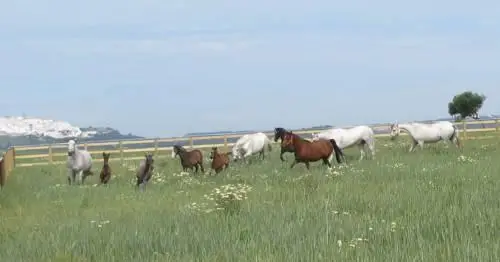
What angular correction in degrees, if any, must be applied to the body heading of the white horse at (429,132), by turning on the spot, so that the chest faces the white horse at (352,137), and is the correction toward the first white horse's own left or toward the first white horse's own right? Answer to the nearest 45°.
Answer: approximately 45° to the first white horse's own left

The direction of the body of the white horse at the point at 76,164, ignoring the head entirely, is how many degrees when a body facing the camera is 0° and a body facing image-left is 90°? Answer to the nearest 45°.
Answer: approximately 45°

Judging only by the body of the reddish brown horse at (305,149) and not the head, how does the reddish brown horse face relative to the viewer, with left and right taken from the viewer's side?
facing to the left of the viewer

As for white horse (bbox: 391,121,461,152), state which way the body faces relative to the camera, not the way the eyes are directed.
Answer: to the viewer's left

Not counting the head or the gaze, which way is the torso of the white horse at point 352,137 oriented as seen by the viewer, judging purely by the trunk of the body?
to the viewer's left

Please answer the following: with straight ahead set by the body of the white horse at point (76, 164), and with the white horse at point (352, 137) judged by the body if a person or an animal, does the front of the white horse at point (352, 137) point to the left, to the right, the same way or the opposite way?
to the right
